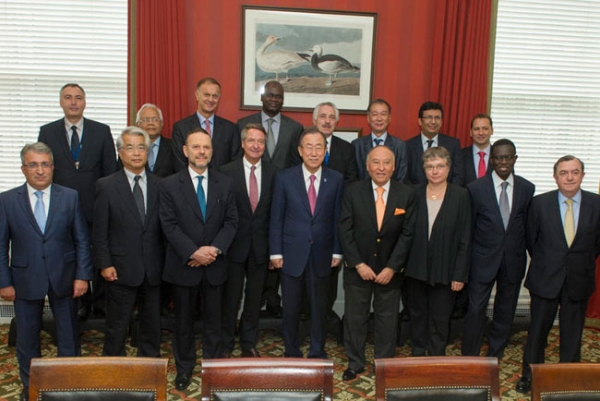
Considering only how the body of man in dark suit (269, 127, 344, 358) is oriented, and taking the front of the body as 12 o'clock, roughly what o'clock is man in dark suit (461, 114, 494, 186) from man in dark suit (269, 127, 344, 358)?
man in dark suit (461, 114, 494, 186) is roughly at 8 o'clock from man in dark suit (269, 127, 344, 358).

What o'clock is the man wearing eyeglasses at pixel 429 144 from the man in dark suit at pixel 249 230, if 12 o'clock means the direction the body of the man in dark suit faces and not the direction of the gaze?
The man wearing eyeglasses is roughly at 8 o'clock from the man in dark suit.

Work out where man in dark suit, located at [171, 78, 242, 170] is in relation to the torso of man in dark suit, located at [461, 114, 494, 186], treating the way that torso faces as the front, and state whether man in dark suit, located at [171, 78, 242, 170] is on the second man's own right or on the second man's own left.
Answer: on the second man's own right

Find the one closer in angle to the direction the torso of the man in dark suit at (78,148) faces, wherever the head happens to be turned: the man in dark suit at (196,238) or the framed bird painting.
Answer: the man in dark suit

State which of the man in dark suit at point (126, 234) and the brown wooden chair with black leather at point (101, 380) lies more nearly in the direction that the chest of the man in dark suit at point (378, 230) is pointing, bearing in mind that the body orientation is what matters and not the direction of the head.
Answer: the brown wooden chair with black leather

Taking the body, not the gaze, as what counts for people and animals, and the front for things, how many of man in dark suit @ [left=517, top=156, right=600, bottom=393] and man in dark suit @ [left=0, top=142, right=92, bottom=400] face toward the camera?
2
